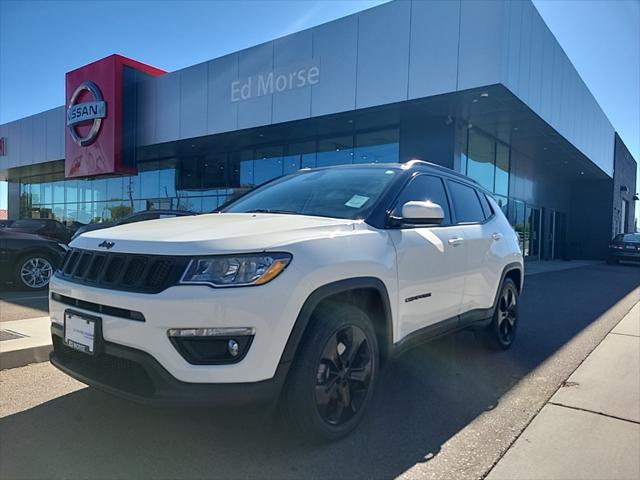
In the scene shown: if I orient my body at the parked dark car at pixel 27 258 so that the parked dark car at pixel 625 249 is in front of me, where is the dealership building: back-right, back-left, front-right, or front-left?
front-left

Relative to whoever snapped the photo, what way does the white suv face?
facing the viewer and to the left of the viewer

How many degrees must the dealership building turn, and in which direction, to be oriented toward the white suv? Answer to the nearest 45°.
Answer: approximately 45° to its left

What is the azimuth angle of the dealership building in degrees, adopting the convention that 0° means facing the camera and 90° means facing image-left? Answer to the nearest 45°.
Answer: approximately 45°

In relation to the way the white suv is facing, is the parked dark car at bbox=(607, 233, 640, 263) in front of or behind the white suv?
behind

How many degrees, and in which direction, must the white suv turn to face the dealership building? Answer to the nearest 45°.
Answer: approximately 135° to its right
